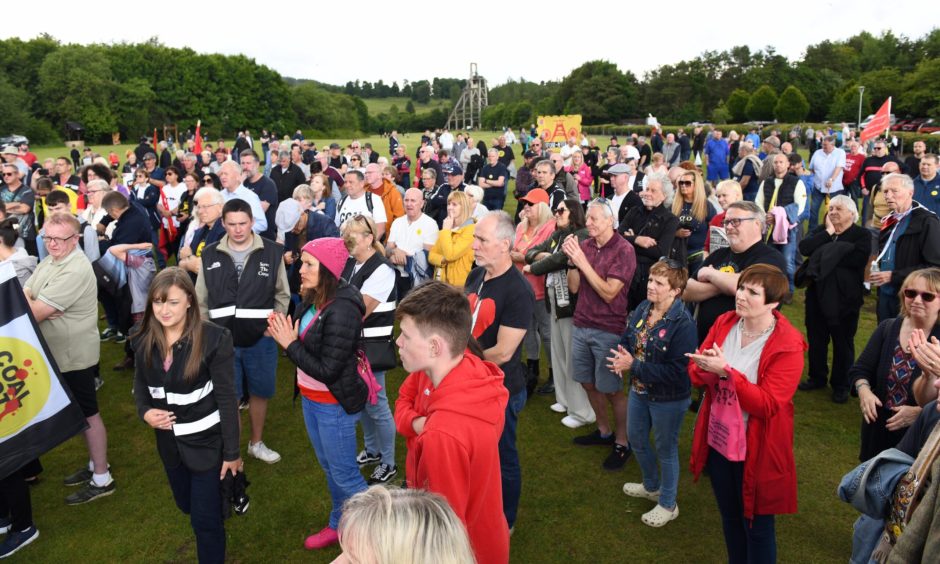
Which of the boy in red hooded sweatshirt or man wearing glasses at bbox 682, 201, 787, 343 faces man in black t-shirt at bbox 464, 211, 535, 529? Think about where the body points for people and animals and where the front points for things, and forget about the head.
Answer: the man wearing glasses

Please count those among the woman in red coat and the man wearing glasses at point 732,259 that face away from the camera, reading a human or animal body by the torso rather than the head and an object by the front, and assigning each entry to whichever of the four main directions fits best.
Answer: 0

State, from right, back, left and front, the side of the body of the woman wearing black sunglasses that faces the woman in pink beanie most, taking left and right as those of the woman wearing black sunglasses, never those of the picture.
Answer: front

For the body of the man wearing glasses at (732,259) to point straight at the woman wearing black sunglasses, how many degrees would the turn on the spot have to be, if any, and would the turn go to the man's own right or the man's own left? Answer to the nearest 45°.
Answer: approximately 90° to the man's own left

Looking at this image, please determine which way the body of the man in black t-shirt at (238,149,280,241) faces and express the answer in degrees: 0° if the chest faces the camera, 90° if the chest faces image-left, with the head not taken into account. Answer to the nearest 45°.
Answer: approximately 45°

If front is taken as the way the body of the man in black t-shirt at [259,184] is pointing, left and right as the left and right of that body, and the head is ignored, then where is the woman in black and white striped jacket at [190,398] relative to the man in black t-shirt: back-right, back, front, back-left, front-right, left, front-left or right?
front-left

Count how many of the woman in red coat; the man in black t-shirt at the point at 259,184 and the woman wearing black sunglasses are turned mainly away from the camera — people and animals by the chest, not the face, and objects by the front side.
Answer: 0

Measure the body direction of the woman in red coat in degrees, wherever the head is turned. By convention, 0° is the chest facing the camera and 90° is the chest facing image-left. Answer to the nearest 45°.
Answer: approximately 45°

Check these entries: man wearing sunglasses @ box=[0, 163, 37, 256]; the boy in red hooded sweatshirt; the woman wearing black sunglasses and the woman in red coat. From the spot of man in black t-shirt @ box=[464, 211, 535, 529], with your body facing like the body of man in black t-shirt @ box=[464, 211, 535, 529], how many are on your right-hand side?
1

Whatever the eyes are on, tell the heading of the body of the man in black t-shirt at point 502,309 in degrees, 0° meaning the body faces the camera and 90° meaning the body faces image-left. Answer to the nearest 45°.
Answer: approximately 45°

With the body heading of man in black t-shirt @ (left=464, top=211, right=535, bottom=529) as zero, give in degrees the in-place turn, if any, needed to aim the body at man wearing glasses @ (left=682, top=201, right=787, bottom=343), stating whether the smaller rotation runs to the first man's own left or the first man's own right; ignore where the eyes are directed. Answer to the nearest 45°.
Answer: approximately 180°

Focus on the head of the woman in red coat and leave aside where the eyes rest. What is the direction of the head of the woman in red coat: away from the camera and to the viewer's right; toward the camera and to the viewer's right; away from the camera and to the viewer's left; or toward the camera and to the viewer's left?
toward the camera and to the viewer's left

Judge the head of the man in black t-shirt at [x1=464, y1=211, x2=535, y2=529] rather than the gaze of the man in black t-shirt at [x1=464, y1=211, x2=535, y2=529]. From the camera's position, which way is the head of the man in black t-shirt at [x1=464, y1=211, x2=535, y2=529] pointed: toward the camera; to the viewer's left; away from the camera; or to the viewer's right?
to the viewer's left

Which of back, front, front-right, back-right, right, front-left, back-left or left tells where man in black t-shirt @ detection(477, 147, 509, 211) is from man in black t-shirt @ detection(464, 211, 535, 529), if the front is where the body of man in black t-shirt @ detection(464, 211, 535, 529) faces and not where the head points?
back-right

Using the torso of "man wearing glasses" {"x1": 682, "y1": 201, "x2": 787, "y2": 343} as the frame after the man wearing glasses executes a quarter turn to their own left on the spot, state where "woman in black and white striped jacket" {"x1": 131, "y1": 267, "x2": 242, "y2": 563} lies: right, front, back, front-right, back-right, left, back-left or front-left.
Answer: right

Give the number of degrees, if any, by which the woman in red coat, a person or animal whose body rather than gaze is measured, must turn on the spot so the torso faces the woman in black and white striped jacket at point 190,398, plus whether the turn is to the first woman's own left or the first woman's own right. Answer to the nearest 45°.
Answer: approximately 45° to the first woman's own right

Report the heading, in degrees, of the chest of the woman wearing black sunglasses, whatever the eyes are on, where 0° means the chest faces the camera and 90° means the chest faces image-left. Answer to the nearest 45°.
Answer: approximately 45°
